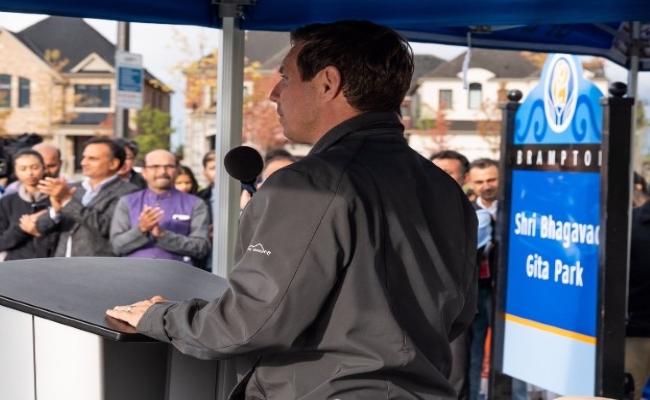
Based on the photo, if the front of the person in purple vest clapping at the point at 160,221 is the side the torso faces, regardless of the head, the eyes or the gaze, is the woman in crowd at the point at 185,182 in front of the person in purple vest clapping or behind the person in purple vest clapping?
behind

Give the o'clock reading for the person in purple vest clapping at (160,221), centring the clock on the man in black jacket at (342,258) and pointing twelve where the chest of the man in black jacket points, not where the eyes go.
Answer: The person in purple vest clapping is roughly at 1 o'clock from the man in black jacket.

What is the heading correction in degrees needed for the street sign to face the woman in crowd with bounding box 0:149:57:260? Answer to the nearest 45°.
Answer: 0° — it already faces them

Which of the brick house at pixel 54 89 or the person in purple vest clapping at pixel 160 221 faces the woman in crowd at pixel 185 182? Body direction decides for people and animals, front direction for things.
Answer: the brick house

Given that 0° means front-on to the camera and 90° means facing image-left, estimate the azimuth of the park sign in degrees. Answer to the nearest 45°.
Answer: approximately 45°

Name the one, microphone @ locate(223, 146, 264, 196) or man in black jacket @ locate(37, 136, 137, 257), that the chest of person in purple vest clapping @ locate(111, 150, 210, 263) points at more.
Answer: the microphone

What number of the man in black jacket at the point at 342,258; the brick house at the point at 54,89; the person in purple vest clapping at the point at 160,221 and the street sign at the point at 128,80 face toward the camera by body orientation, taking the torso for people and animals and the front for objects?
3

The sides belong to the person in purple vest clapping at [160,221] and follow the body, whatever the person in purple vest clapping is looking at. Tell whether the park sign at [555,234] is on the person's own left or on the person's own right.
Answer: on the person's own left

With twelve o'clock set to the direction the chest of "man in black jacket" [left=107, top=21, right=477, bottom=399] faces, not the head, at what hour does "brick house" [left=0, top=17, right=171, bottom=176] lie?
The brick house is roughly at 1 o'clock from the man in black jacket.

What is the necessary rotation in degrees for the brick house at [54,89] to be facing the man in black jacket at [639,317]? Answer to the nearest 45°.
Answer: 0° — it already faces them

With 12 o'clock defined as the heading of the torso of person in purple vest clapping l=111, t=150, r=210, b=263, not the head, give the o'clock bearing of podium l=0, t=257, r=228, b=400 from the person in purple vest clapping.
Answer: The podium is roughly at 12 o'clock from the person in purple vest clapping.

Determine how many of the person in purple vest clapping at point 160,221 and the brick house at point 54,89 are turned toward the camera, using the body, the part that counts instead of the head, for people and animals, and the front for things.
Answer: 2

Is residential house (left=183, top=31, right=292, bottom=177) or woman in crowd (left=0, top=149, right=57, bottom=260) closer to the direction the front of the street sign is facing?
the woman in crowd
